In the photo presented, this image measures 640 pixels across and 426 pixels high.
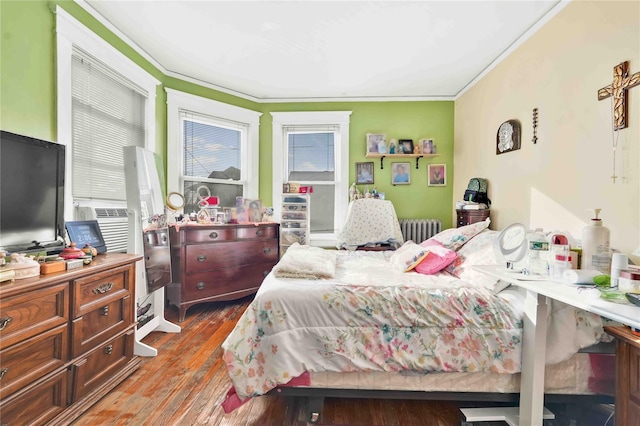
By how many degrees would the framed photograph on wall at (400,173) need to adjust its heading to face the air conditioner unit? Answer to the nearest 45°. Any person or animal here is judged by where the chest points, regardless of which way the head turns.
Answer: approximately 45° to its right

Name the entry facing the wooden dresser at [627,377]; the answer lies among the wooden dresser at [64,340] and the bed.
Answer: the wooden dresser at [64,340]

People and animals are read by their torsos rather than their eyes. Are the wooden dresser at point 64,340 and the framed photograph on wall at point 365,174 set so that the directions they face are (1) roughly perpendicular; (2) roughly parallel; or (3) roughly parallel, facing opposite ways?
roughly perpendicular

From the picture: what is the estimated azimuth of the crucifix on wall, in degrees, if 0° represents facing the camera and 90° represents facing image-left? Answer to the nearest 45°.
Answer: approximately 45°

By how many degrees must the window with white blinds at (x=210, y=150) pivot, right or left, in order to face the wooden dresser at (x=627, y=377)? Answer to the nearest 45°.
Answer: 0° — it already faces it

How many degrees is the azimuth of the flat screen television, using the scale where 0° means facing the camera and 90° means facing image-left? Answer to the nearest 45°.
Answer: approximately 315°

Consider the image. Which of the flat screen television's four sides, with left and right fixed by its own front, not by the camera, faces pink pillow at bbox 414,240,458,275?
front

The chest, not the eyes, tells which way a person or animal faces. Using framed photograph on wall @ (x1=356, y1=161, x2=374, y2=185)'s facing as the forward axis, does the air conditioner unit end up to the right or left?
on its right

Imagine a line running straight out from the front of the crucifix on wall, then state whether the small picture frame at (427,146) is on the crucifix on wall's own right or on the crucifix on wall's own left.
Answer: on the crucifix on wall's own right

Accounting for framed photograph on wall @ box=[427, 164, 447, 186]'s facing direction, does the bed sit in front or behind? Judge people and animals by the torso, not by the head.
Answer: in front

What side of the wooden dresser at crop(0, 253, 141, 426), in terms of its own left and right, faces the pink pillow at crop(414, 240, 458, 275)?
front
